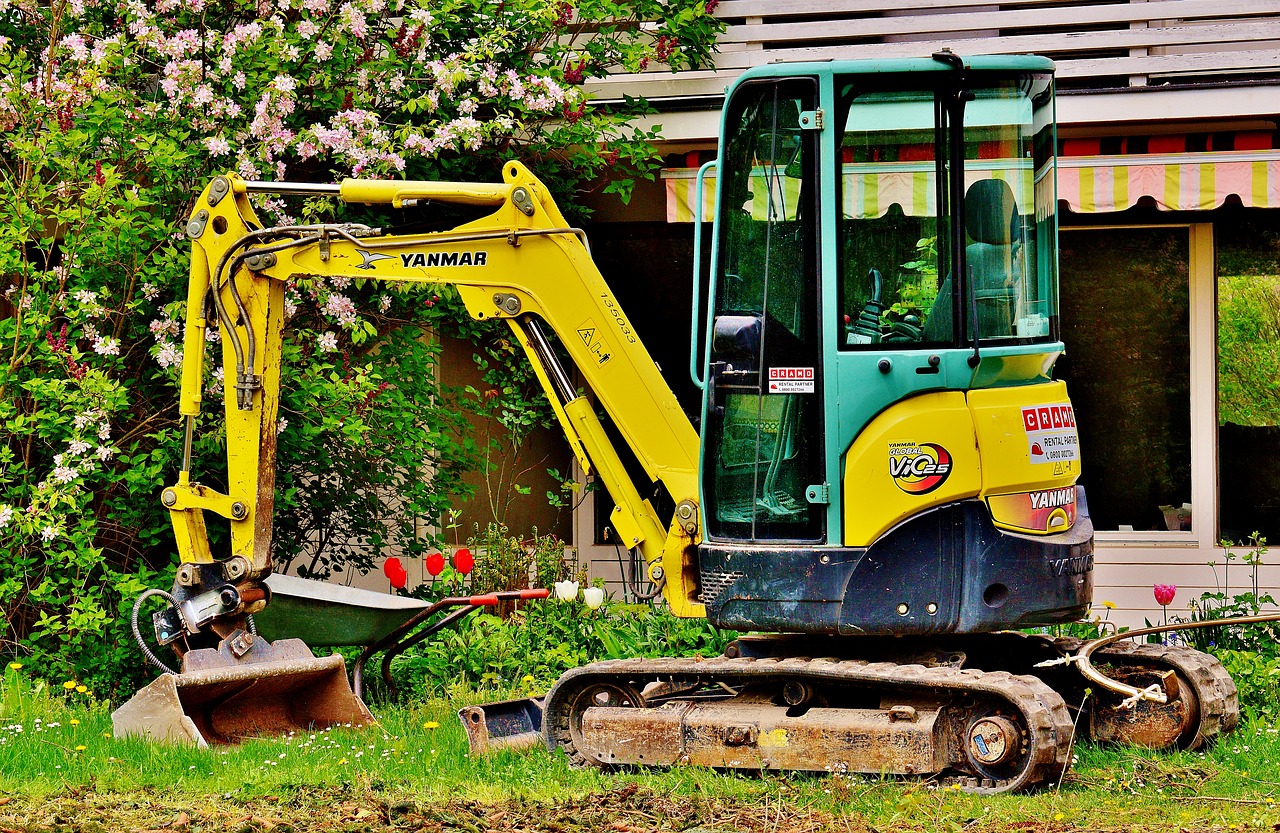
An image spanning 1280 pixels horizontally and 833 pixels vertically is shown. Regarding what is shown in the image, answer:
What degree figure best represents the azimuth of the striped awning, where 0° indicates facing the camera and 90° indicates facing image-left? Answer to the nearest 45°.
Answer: approximately 0°

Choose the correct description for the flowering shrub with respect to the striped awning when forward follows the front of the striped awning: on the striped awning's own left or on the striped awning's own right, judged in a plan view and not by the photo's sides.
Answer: on the striped awning's own right

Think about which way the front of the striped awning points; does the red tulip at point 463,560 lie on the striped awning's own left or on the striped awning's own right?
on the striped awning's own right

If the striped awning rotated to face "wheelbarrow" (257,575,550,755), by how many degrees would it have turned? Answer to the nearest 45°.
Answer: approximately 45° to its right

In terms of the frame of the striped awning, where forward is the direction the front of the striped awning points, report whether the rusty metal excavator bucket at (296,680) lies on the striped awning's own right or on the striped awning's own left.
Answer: on the striped awning's own right

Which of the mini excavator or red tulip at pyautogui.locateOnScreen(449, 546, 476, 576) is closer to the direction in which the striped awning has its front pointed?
the mini excavator

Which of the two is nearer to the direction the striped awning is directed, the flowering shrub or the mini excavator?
the mini excavator

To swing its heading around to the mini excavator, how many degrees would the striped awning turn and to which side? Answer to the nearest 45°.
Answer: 0° — it already faces it
